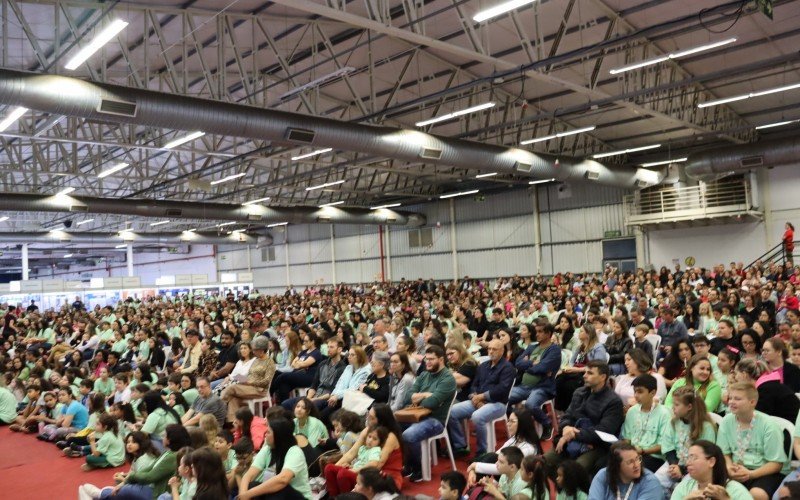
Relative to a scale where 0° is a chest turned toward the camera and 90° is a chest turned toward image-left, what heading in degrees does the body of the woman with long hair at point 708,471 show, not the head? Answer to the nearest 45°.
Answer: approximately 45°

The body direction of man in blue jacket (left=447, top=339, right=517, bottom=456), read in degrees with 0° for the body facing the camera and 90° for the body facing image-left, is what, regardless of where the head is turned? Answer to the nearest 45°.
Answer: approximately 45°

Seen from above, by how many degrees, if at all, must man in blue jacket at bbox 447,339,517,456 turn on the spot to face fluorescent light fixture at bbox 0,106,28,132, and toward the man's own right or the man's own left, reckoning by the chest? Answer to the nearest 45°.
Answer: approximately 45° to the man's own right

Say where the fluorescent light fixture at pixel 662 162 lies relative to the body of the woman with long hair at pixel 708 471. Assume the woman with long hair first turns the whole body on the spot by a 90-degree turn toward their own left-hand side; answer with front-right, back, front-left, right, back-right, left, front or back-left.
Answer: back-left

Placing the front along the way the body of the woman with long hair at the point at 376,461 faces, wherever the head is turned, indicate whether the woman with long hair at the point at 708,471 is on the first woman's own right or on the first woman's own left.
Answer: on the first woman's own left

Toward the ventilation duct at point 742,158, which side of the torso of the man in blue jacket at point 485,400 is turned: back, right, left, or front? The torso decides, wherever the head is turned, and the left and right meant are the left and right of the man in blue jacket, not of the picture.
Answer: back

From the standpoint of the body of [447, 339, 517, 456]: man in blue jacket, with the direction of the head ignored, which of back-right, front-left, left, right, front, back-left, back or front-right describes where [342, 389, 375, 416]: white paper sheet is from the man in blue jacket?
front-right

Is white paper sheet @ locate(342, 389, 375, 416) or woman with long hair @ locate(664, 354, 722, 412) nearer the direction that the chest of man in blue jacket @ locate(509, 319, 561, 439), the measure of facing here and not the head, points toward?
the white paper sheet
